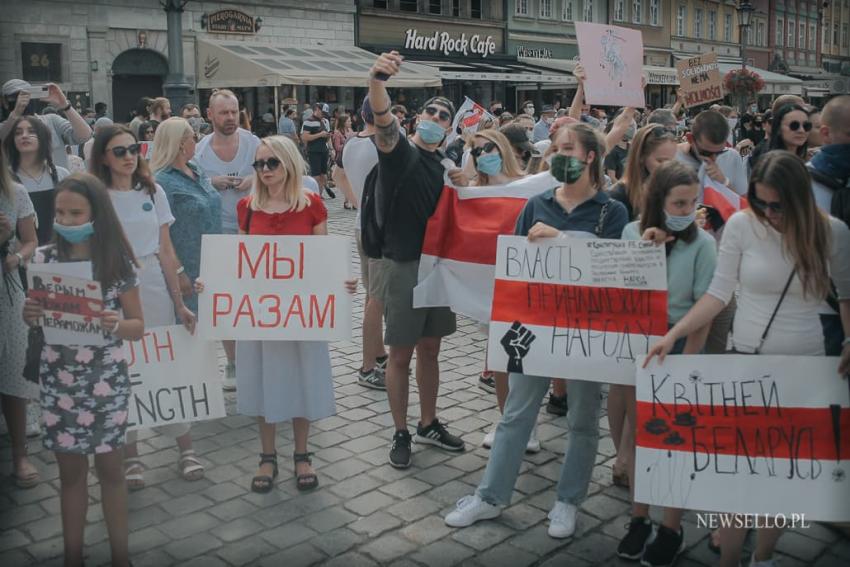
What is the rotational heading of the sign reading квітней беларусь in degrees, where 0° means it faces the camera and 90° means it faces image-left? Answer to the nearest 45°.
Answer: approximately 0°

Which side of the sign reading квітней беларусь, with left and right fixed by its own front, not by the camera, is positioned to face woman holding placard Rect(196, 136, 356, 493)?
right

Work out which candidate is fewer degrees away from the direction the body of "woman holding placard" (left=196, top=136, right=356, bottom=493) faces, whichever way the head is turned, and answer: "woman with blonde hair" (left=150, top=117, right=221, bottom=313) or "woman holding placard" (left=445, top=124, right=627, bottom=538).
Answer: the woman holding placard

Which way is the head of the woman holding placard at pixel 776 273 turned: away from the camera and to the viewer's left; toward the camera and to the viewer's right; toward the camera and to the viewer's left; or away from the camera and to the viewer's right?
toward the camera and to the viewer's left

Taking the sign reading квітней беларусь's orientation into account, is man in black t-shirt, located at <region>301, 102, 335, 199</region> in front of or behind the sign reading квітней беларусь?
behind

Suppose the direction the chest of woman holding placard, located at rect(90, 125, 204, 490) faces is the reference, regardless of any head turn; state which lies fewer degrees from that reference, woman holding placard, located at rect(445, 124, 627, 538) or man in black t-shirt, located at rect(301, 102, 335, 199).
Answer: the woman holding placard

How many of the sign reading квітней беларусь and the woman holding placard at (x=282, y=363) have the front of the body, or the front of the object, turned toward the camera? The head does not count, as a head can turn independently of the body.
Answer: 2

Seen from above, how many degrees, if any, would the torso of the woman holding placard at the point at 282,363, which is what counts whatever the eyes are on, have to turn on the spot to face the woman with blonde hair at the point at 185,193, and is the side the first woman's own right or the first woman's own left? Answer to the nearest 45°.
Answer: approximately 135° to the first woman's own right

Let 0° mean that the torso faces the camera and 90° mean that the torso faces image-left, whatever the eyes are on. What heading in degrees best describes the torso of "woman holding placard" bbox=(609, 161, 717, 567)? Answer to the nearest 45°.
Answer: approximately 45°

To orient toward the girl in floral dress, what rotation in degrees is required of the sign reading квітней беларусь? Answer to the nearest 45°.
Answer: approximately 90° to its right

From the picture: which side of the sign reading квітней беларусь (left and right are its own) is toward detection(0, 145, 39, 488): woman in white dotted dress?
right
